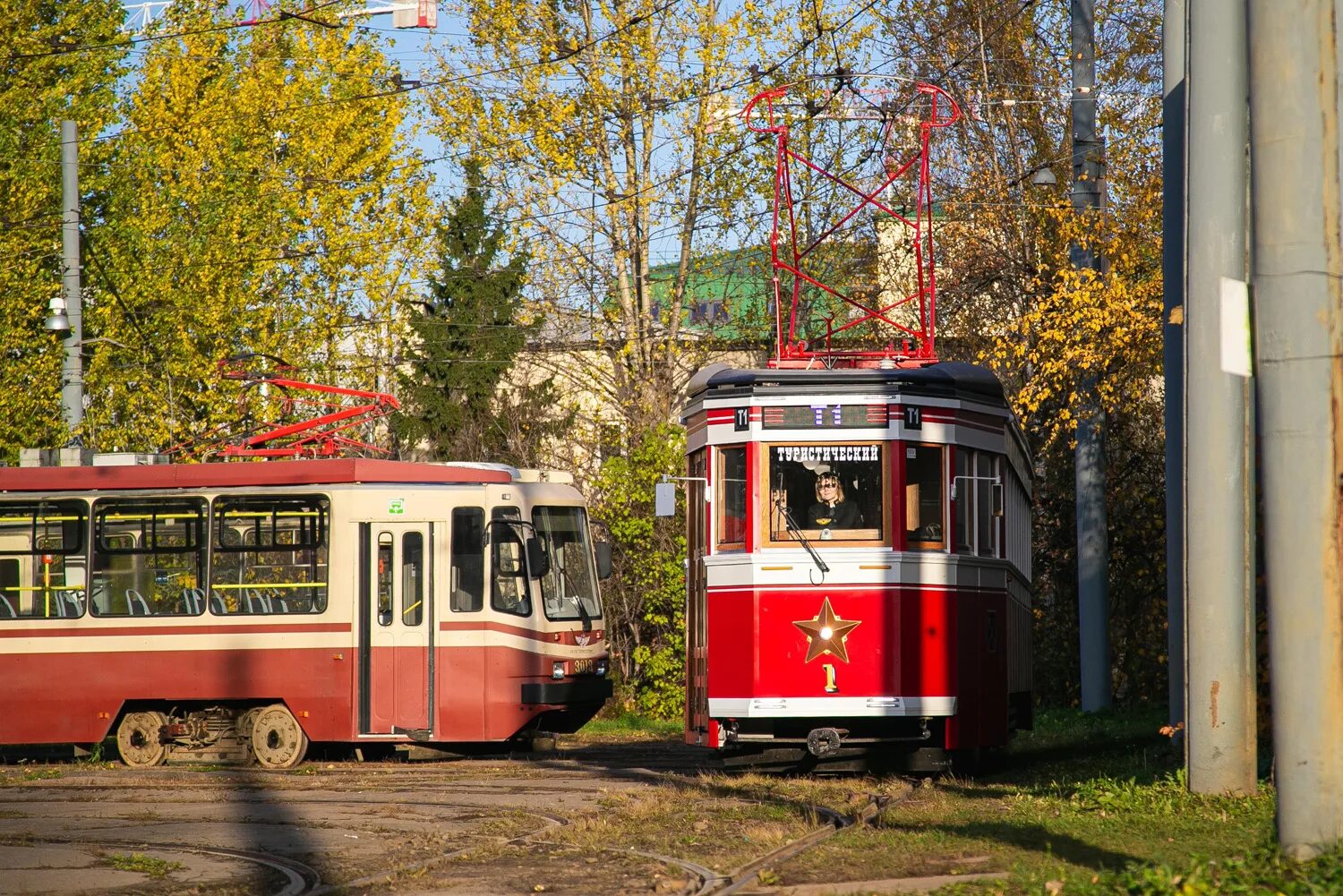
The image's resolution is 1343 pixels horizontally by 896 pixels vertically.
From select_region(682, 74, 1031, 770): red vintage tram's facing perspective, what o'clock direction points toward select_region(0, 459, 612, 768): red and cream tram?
The red and cream tram is roughly at 4 o'clock from the red vintage tram.

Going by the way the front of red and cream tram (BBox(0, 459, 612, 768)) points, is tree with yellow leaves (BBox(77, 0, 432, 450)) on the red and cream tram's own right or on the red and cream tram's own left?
on the red and cream tram's own left

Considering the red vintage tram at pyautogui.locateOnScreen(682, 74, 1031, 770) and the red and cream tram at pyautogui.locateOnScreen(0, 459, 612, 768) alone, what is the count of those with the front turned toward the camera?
1

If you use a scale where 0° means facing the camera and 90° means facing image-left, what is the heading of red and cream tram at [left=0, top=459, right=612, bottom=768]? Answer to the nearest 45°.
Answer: approximately 270°

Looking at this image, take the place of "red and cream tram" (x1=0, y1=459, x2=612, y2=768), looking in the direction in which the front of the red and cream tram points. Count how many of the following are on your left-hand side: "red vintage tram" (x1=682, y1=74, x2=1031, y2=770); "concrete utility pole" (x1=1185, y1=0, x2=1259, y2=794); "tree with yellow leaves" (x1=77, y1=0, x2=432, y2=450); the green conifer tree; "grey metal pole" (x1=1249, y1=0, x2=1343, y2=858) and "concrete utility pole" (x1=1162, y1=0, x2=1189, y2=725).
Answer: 2

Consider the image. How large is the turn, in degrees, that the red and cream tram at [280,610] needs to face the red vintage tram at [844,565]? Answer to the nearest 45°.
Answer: approximately 45° to its right

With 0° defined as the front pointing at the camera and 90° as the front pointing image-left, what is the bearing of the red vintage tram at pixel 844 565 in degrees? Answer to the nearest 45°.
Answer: approximately 0°

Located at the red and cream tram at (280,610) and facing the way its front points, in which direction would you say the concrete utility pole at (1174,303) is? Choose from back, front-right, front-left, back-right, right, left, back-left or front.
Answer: front-right

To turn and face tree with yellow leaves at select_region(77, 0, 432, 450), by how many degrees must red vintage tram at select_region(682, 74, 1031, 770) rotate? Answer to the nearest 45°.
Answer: approximately 135° to its right

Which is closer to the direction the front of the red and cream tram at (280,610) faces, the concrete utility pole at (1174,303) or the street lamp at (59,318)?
the concrete utility pole

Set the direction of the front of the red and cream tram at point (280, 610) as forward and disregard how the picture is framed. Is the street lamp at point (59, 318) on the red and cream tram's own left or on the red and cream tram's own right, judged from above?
on the red and cream tram's own left

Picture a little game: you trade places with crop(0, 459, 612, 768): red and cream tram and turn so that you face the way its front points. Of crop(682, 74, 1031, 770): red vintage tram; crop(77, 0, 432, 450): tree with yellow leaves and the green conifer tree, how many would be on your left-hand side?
2

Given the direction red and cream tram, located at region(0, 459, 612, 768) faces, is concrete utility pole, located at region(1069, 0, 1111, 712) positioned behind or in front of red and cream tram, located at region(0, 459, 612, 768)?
in front

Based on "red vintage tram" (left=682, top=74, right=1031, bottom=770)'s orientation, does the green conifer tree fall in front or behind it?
behind

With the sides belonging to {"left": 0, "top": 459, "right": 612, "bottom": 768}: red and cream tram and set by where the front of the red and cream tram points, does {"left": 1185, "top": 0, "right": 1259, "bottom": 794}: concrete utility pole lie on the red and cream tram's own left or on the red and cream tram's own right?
on the red and cream tram's own right

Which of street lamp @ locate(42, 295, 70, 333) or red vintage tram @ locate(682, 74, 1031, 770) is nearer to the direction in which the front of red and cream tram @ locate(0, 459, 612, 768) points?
the red vintage tram

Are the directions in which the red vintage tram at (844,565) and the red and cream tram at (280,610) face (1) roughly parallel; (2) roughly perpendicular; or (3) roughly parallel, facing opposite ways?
roughly perpendicular
